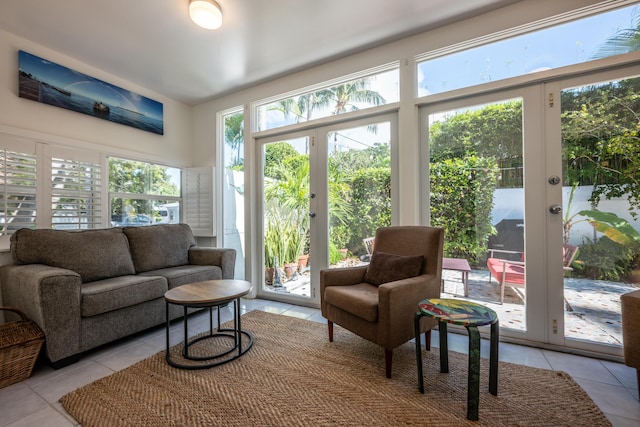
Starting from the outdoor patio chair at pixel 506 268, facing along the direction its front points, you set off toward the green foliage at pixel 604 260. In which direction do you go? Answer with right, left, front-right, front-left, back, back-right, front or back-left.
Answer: back

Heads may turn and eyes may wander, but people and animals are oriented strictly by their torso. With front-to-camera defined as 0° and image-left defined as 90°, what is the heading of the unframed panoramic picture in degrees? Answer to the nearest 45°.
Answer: approximately 315°

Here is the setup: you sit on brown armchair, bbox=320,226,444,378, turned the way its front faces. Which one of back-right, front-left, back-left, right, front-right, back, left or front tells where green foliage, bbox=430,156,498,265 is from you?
back

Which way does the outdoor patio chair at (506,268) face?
to the viewer's left

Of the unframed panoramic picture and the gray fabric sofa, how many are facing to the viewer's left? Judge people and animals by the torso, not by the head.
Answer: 0

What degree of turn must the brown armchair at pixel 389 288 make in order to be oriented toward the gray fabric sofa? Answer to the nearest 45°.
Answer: approximately 45° to its right

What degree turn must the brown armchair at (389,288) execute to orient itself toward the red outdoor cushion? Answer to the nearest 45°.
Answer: approximately 180°

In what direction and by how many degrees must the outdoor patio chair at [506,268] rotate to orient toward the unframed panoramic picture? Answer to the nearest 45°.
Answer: approximately 45° to its left
